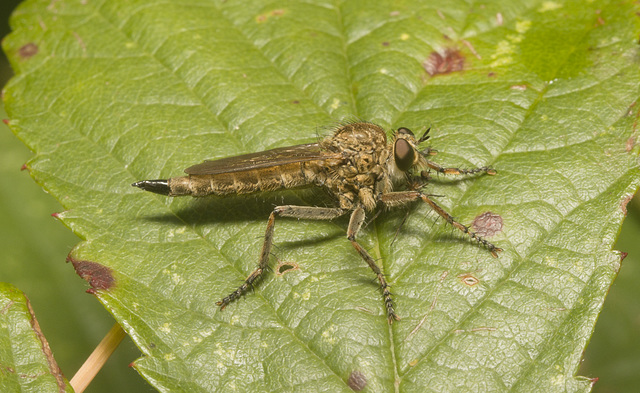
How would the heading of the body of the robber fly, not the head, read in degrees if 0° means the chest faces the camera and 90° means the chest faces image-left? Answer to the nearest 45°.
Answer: approximately 270°
